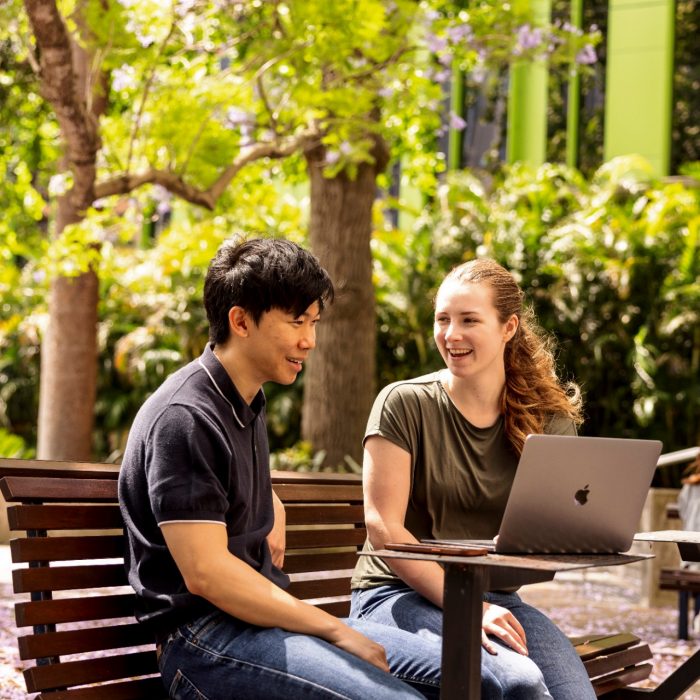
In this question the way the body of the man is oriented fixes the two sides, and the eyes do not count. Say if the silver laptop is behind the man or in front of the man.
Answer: in front

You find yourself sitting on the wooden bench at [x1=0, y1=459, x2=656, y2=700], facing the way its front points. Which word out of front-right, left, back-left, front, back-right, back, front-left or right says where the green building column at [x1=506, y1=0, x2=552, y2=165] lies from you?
back-left

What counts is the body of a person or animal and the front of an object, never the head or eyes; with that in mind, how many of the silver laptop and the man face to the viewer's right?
1

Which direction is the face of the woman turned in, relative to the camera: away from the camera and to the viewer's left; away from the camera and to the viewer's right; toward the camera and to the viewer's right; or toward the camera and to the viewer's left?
toward the camera and to the viewer's left

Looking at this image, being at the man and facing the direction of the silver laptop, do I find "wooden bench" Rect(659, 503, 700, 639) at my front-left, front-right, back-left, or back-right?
front-left

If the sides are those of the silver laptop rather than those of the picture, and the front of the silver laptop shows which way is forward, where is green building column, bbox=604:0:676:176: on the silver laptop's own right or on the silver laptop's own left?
on the silver laptop's own right

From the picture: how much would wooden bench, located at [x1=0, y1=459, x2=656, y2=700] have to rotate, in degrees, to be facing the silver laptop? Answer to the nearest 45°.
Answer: approximately 45° to its left

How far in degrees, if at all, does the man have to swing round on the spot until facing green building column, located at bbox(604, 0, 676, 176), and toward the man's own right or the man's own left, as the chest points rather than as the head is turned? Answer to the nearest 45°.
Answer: approximately 90° to the man's own left

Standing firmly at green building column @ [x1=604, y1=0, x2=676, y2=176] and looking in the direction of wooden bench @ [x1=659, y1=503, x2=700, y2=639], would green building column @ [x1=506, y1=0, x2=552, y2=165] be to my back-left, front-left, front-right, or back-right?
back-right

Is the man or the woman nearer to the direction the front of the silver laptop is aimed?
the woman

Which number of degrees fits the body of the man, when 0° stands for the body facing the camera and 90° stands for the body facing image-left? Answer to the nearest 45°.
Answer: approximately 270°

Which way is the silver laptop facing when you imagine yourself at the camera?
facing away from the viewer and to the left of the viewer
